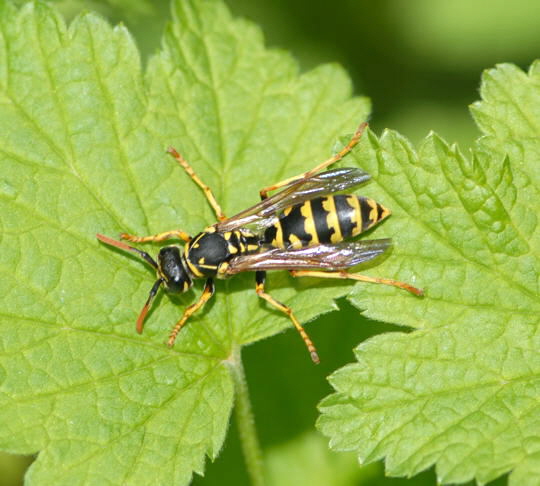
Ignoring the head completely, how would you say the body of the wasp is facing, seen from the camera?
to the viewer's left

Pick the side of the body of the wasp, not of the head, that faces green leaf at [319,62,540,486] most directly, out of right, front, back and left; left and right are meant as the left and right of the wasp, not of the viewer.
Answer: back
